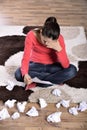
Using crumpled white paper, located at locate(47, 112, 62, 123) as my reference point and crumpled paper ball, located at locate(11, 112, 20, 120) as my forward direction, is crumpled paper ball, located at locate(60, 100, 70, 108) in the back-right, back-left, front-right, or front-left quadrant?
back-right

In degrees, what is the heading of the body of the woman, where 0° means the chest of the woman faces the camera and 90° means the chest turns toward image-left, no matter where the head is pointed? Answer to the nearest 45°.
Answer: approximately 0°
